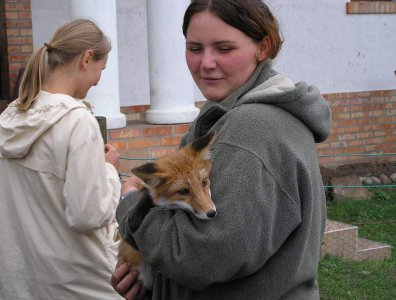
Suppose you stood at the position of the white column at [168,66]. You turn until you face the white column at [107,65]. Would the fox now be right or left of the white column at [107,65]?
left

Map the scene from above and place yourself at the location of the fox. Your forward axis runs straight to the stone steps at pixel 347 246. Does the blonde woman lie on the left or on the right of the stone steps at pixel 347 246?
left

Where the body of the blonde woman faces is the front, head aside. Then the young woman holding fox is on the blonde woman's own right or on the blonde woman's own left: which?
on the blonde woman's own right

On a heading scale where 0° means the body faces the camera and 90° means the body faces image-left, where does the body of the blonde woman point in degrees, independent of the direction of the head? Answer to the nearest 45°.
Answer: approximately 225°

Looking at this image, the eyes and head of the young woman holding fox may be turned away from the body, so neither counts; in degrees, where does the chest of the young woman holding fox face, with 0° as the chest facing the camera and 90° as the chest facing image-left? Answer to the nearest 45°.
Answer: approximately 90°

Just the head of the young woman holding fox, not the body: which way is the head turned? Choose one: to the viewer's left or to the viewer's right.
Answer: to the viewer's left
